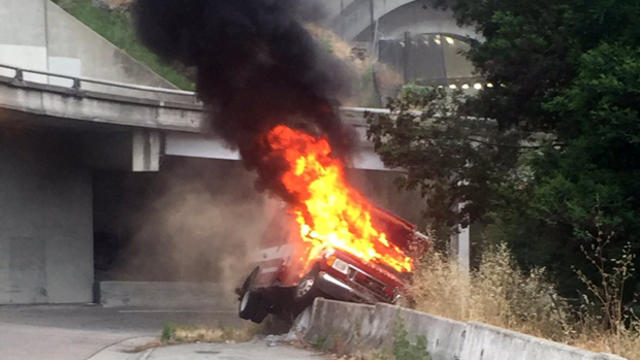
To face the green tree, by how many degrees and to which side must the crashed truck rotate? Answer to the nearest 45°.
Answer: approximately 45° to its left

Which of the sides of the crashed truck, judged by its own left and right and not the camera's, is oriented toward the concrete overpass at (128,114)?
back

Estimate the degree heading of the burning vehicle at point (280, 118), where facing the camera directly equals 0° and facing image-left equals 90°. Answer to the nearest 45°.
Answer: approximately 315°

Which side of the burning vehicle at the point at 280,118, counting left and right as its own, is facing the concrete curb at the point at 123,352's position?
right

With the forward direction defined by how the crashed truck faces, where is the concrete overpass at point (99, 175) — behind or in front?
behind

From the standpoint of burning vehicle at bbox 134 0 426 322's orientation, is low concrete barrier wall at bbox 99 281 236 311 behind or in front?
behind

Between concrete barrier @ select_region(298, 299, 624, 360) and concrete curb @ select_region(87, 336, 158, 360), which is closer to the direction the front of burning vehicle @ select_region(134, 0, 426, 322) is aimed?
the concrete barrier

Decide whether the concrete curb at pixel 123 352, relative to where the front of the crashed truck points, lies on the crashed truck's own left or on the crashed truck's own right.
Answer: on the crashed truck's own right
